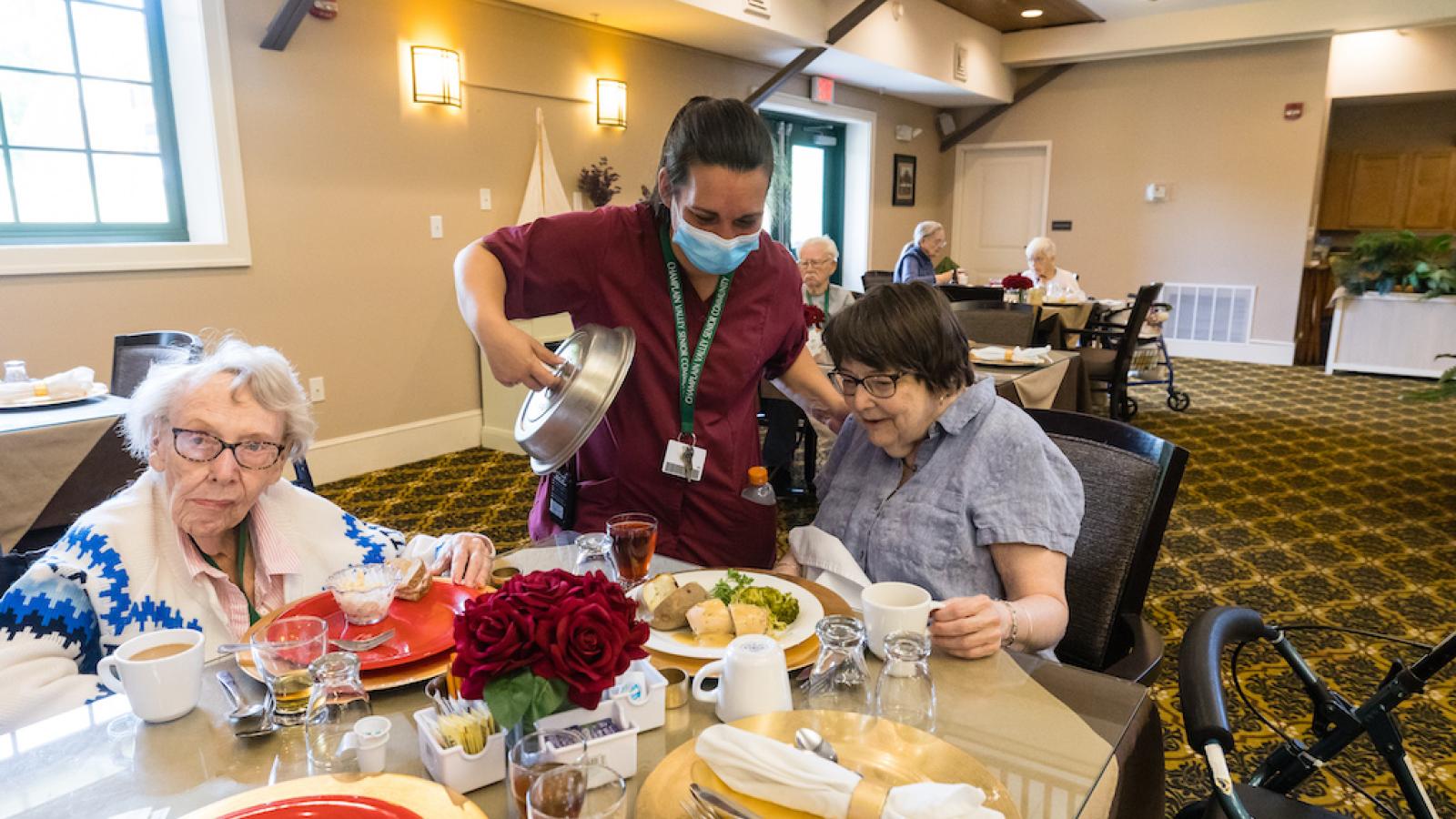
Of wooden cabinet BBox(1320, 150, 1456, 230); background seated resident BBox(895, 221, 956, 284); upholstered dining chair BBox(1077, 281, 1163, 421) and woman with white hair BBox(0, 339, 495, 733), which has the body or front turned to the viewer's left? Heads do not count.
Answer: the upholstered dining chair

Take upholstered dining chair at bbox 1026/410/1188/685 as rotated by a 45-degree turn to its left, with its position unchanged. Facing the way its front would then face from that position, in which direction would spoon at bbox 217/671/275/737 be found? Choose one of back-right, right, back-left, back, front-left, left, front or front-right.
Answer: front-right

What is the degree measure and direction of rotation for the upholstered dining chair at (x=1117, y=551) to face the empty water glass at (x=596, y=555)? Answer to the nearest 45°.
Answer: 0° — it already faces it

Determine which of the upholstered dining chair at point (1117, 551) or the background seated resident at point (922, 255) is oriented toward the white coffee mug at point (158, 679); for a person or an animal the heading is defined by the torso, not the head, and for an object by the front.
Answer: the upholstered dining chair

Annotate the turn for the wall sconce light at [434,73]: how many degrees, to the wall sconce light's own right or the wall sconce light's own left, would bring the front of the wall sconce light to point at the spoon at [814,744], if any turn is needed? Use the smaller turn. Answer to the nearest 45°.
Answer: approximately 45° to the wall sconce light's own right

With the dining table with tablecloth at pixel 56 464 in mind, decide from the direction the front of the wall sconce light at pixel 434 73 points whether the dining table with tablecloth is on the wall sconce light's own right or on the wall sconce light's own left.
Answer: on the wall sconce light's own right

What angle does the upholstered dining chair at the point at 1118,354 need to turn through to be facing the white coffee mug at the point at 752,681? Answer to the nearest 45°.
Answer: approximately 90° to its left

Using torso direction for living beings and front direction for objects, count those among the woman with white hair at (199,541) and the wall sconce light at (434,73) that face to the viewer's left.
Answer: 0

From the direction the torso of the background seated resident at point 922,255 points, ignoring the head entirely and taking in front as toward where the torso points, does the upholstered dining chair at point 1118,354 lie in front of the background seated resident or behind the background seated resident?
in front

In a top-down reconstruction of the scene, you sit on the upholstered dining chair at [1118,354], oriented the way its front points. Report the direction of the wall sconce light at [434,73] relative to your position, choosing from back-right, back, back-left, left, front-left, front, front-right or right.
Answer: front-left

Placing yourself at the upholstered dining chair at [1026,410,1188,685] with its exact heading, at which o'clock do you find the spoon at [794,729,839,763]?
The spoon is roughly at 11 o'clock from the upholstered dining chair.

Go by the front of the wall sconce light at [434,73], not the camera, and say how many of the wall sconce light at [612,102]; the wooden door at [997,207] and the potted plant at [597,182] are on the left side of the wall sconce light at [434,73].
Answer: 3

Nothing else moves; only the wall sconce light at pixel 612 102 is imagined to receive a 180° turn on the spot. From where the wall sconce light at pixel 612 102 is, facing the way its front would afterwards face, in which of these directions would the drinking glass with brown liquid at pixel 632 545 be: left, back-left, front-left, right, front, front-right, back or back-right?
back-left

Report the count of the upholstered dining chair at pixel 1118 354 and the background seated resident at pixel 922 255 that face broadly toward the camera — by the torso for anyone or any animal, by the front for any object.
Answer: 0

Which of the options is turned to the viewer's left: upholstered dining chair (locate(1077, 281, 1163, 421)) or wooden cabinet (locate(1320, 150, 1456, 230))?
the upholstered dining chair

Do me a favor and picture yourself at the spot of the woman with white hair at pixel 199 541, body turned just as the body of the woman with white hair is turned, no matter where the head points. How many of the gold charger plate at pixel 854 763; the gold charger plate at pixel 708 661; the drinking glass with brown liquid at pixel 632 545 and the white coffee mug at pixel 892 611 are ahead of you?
4
